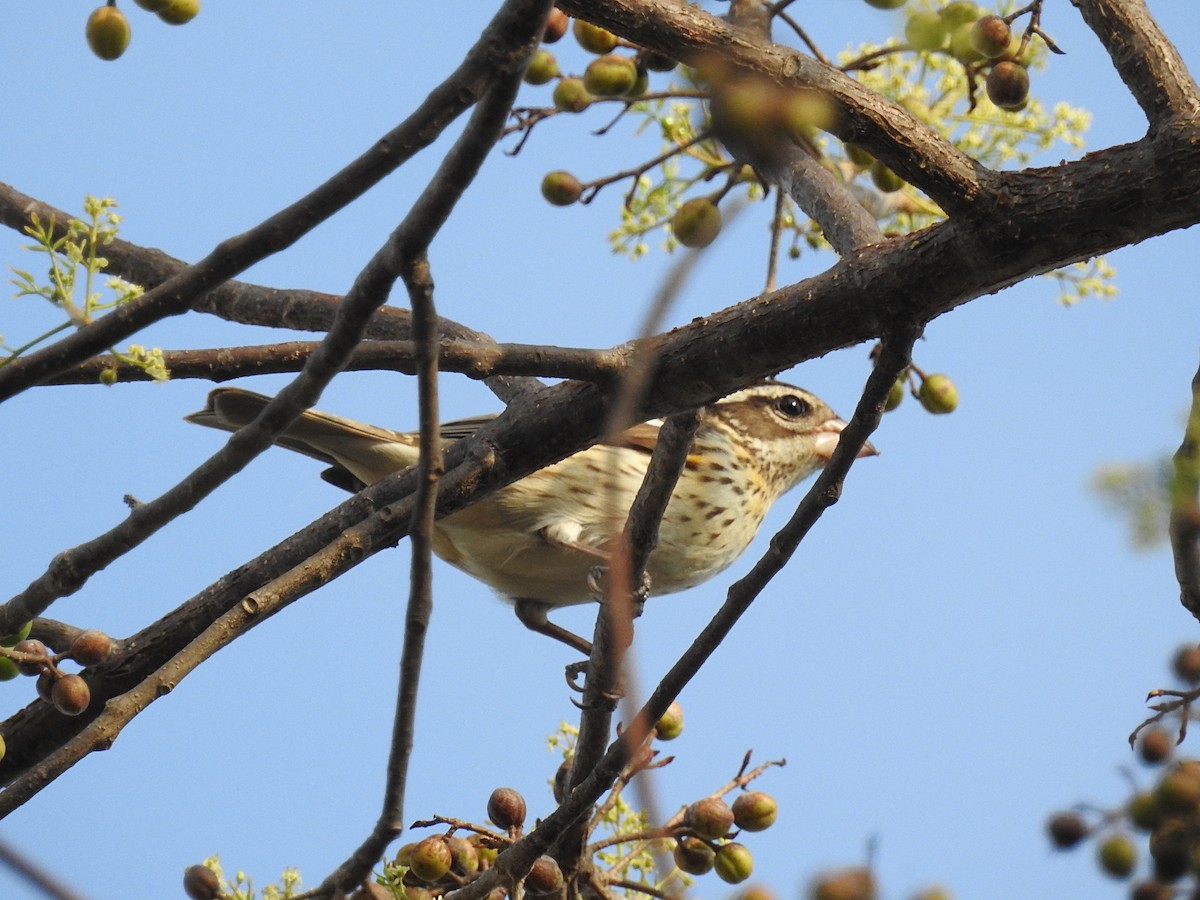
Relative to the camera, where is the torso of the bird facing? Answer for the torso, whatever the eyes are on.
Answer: to the viewer's right

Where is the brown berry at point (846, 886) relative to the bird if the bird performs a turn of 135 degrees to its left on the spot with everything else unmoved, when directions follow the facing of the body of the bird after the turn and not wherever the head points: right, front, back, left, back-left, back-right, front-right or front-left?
back-left
